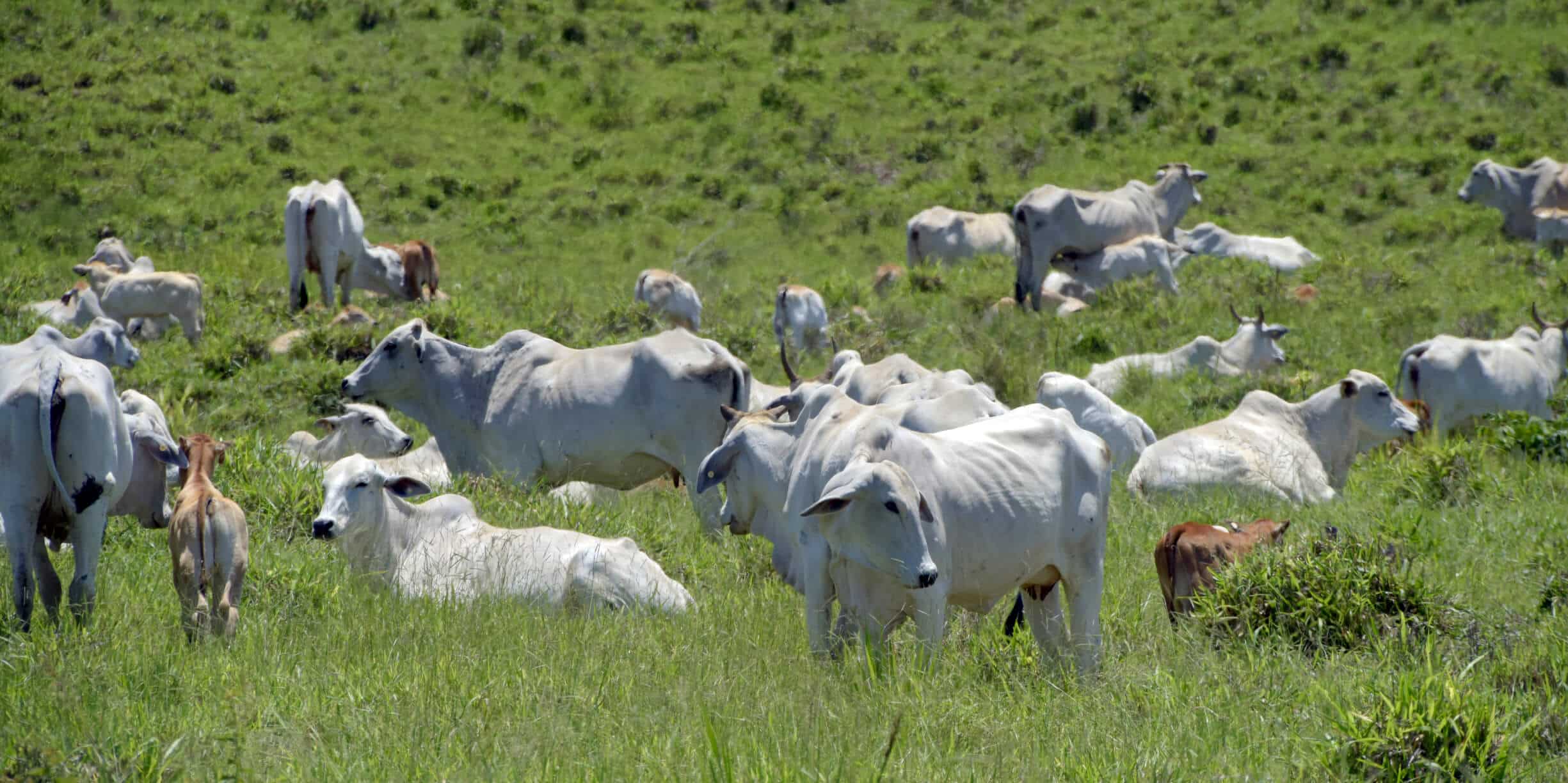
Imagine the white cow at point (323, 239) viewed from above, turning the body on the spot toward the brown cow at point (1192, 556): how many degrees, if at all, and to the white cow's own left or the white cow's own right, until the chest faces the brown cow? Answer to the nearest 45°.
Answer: approximately 135° to the white cow's own right

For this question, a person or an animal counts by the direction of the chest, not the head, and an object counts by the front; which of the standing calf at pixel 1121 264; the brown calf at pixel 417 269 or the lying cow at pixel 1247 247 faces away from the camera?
the brown calf

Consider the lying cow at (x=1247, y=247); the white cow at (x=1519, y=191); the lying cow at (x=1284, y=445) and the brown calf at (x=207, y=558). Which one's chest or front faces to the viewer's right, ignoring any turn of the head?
the lying cow at (x=1284, y=445)

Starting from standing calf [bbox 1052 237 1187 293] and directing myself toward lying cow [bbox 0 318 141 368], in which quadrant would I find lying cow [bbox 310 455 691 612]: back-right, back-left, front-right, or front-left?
front-left

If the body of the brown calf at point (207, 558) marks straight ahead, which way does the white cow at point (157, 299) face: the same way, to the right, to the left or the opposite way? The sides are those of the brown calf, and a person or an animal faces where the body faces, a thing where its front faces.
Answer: to the left

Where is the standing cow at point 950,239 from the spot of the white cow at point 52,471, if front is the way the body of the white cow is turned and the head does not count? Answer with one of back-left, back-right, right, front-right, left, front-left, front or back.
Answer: front-right

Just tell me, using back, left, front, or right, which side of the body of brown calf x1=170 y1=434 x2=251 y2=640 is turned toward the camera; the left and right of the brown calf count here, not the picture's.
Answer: back

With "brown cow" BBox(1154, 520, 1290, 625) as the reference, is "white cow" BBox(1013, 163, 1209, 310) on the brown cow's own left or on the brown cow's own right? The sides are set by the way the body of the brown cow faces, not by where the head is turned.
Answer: on the brown cow's own left

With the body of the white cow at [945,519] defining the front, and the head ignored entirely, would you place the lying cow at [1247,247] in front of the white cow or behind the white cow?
behind

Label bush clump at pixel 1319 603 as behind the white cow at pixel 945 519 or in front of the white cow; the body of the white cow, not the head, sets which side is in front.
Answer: behind

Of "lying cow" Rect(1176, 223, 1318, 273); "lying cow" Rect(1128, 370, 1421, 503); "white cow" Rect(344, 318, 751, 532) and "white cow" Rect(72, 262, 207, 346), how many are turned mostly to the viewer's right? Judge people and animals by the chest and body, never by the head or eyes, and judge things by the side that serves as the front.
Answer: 1

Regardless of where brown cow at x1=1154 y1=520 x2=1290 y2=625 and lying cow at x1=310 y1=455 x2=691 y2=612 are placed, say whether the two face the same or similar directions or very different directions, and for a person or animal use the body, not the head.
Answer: very different directions

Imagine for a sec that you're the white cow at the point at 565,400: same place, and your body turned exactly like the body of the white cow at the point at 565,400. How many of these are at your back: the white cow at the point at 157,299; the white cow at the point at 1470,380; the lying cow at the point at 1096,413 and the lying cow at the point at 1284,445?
3

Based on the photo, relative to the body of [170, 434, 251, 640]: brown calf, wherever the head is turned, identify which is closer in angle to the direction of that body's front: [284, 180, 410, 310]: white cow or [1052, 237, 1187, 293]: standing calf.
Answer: the white cow

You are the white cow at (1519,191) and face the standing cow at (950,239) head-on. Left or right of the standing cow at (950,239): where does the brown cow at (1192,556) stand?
left

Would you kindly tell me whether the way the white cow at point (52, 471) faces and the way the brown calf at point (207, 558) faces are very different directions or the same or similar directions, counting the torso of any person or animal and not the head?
same or similar directions

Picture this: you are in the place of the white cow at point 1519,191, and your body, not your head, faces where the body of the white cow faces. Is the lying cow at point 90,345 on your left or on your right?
on your left

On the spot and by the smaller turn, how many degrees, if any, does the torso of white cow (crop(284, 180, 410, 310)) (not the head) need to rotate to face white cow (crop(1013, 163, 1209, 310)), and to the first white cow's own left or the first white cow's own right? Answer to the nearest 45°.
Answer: approximately 45° to the first white cow's own right

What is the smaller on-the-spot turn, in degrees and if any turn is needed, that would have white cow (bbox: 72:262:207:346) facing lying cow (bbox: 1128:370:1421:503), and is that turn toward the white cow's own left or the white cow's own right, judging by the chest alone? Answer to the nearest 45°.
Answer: approximately 135° to the white cow's own left

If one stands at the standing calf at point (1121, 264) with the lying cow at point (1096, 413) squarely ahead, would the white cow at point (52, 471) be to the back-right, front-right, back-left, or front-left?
front-right

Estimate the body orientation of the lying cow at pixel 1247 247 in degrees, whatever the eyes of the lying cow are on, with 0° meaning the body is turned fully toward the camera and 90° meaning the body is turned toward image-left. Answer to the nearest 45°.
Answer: approximately 90°

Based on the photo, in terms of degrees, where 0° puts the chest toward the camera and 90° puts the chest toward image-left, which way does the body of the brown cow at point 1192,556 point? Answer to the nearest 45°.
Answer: approximately 225°

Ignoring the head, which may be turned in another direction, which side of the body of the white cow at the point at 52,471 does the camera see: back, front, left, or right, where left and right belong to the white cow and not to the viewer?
back
